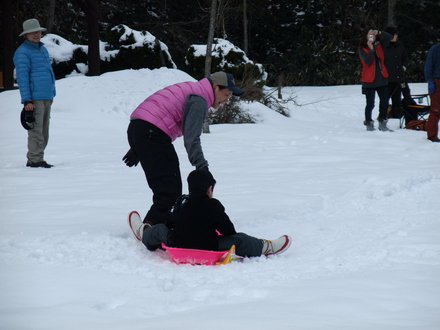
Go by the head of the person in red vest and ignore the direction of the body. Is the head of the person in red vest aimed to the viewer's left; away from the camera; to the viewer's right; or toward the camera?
toward the camera

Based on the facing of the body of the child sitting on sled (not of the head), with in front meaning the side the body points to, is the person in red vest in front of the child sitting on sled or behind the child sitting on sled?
in front

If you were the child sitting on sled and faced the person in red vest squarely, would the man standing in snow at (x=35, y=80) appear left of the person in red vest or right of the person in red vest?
left

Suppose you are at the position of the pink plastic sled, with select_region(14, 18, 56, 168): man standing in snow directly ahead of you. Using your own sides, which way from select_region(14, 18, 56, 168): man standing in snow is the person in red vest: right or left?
right

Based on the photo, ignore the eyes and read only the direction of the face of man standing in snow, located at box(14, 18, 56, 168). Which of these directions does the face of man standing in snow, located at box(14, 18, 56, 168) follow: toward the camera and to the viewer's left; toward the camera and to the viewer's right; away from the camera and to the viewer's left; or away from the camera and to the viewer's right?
toward the camera and to the viewer's right
